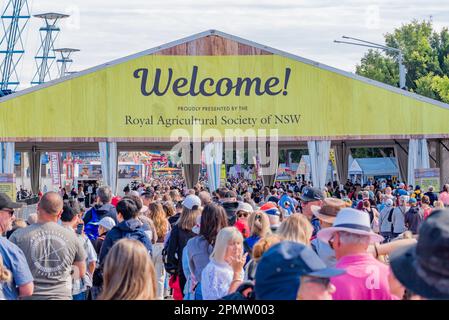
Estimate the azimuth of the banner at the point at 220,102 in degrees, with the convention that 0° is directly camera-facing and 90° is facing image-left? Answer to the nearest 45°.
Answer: approximately 0°

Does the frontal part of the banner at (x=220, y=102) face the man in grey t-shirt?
yes

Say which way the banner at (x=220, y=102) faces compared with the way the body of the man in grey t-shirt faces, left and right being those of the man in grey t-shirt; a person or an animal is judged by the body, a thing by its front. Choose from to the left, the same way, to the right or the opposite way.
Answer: the opposite way

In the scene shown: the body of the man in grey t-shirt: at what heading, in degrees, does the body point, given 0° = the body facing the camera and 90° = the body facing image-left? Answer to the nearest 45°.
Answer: approximately 180°

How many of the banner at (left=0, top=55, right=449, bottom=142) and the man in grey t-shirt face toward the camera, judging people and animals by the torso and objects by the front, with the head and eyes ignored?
1

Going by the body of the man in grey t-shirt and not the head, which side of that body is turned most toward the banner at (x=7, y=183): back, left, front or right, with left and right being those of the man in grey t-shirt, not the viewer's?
front

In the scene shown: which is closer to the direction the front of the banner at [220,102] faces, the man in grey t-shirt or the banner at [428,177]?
the man in grey t-shirt
